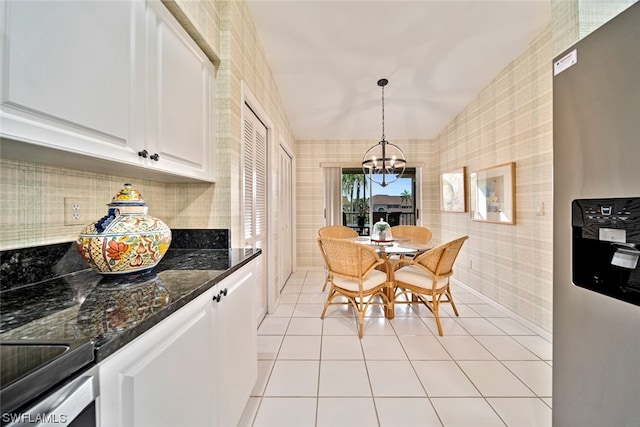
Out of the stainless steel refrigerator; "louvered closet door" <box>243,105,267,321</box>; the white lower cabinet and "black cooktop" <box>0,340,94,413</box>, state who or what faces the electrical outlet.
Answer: the stainless steel refrigerator

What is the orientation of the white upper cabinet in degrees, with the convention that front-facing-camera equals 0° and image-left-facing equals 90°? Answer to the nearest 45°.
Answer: approximately 315°

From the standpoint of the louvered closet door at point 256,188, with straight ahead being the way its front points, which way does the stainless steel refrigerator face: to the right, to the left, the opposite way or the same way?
the opposite way

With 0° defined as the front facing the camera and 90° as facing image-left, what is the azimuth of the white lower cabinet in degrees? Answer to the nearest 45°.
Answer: approximately 315°

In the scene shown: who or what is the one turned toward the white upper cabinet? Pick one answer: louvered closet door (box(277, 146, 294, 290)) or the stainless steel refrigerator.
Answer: the stainless steel refrigerator

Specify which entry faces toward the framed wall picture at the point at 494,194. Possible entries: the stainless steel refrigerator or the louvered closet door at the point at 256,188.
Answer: the louvered closet door

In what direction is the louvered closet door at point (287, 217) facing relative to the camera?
to the viewer's right

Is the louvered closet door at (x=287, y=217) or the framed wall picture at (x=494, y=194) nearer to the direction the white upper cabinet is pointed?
the framed wall picture

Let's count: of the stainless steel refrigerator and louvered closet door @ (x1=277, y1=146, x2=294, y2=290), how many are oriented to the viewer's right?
1

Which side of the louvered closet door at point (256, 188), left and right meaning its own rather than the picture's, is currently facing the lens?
right

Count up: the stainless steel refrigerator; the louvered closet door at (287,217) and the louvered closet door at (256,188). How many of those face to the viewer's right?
2
